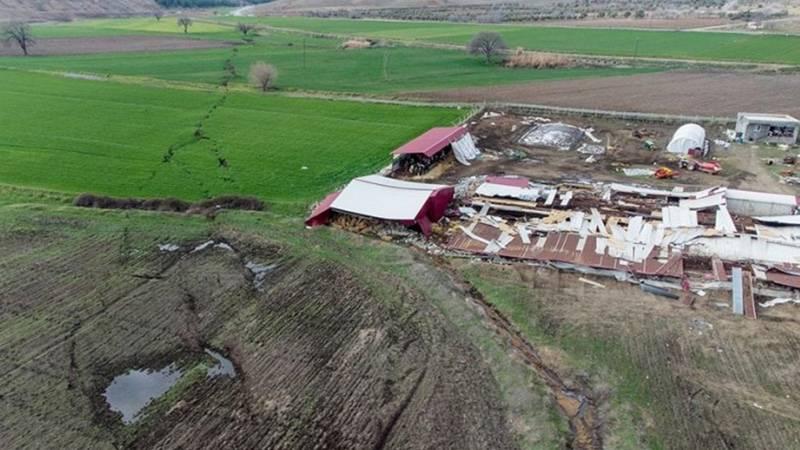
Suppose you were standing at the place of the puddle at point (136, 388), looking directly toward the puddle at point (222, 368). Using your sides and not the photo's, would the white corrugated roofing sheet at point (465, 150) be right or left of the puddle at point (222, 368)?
left

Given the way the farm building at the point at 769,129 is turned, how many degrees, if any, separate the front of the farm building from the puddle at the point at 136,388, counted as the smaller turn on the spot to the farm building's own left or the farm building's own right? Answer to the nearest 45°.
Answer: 0° — it already faces it

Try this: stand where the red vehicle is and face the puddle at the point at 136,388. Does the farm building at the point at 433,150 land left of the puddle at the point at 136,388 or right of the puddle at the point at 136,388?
right

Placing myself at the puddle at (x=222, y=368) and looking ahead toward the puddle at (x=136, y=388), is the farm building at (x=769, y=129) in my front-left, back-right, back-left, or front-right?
back-right
